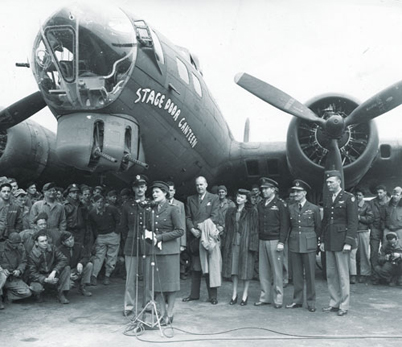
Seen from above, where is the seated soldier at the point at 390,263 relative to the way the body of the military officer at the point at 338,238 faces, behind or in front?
behind

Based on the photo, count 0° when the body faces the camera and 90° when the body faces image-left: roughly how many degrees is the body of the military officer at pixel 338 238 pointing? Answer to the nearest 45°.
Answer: approximately 45°

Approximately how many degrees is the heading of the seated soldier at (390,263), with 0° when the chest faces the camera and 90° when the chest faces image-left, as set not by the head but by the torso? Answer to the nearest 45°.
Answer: approximately 45°

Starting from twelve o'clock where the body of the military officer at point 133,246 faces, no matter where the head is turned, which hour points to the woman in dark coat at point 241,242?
The woman in dark coat is roughly at 10 o'clock from the military officer.

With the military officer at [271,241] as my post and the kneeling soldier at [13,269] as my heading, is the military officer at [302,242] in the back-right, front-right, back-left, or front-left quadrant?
back-left
